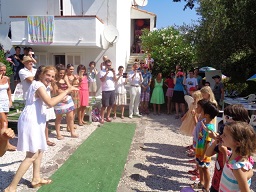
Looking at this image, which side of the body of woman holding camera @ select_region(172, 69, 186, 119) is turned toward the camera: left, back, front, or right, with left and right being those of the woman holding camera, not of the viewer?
front

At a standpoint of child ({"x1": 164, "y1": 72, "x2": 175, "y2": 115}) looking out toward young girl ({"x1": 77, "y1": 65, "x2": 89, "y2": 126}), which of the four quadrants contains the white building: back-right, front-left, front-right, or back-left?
front-right

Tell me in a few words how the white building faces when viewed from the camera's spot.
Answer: facing the viewer

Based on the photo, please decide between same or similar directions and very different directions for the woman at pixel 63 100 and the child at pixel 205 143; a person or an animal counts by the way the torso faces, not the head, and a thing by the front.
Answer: very different directions

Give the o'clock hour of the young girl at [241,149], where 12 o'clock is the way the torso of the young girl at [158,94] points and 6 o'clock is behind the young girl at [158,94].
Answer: the young girl at [241,149] is roughly at 12 o'clock from the young girl at [158,94].

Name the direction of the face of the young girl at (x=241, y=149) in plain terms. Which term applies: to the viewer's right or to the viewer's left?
to the viewer's left

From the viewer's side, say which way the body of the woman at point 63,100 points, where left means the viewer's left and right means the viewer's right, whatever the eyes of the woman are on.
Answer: facing the viewer and to the right of the viewer

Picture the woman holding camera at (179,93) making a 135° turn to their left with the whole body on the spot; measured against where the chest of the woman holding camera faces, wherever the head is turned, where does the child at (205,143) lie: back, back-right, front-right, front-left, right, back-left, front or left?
back-right

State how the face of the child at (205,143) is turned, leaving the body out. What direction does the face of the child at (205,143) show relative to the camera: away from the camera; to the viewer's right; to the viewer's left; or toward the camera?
to the viewer's left

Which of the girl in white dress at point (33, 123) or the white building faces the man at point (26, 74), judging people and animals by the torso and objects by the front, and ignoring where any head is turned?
the white building

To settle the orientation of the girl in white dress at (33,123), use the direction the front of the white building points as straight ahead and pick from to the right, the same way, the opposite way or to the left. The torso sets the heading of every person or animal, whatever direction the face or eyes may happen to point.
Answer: to the left

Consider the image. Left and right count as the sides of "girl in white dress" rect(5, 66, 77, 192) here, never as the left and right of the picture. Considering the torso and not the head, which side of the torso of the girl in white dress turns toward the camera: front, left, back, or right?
right

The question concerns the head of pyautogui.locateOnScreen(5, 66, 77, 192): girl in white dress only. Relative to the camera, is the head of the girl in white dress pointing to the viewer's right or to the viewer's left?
to the viewer's right

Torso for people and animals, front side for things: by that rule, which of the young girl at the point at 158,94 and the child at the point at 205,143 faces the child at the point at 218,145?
the young girl

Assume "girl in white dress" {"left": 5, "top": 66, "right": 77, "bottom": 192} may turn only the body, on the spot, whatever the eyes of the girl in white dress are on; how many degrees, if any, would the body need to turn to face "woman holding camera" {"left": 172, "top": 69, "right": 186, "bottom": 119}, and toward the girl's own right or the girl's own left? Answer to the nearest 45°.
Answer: approximately 45° to the girl's own left

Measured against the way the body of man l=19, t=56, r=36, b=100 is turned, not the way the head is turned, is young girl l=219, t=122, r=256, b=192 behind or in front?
in front

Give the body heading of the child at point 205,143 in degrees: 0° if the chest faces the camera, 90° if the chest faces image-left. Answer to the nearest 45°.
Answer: approximately 90°

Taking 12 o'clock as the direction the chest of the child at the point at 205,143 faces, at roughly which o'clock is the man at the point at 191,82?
The man is roughly at 3 o'clock from the child.
